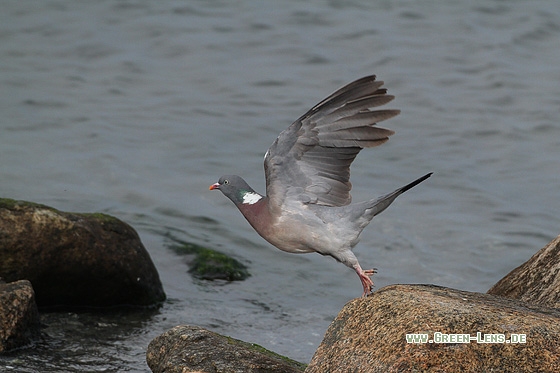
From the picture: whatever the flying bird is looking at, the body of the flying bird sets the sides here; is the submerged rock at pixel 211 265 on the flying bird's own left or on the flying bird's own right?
on the flying bird's own right

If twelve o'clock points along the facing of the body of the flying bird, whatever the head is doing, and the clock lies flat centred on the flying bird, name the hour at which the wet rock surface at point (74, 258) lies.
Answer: The wet rock surface is roughly at 1 o'clock from the flying bird.

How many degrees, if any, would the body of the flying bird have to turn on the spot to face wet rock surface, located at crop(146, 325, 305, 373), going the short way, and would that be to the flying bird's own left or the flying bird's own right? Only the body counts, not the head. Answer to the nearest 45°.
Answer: approximately 45° to the flying bird's own left

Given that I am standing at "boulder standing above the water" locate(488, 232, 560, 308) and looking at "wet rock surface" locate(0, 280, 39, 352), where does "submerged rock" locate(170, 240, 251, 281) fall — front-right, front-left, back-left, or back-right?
front-right

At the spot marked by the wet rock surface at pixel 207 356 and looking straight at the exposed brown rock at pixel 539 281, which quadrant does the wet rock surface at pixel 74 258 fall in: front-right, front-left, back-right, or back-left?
back-left

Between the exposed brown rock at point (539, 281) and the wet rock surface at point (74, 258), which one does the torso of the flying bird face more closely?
the wet rock surface

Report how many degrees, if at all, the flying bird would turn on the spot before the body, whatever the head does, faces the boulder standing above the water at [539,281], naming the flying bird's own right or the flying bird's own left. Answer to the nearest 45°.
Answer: approximately 180°

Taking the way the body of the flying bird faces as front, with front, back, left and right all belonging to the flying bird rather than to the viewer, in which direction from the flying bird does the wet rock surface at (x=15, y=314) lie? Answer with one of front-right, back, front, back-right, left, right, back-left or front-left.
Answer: front

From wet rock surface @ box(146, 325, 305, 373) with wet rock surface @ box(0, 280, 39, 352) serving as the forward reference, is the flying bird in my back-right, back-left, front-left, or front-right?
back-right

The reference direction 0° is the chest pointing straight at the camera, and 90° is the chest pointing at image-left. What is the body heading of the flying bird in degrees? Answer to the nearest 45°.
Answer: approximately 90°
